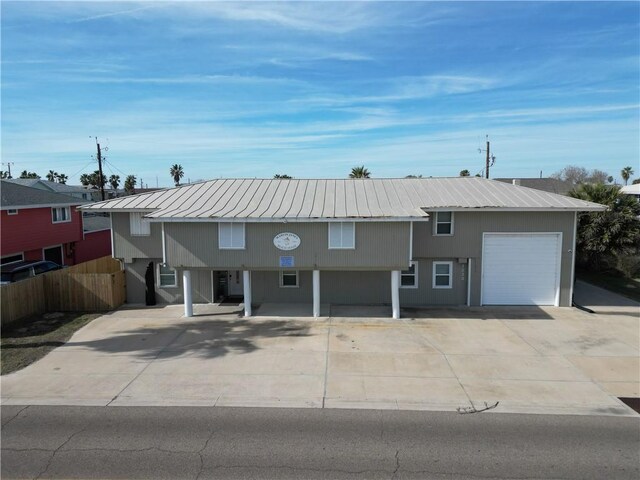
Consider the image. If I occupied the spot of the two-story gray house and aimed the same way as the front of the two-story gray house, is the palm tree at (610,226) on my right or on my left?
on my left

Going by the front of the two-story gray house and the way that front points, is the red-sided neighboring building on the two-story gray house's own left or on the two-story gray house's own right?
on the two-story gray house's own right

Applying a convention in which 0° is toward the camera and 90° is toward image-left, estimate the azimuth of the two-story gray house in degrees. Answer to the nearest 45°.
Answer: approximately 0°

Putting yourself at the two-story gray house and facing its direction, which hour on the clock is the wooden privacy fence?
The wooden privacy fence is roughly at 3 o'clock from the two-story gray house.
